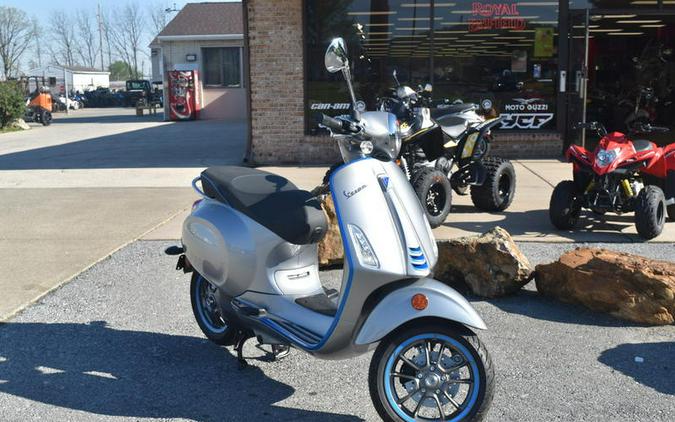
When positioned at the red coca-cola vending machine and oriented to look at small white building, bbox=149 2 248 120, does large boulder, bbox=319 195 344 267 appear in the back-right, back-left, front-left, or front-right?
back-right

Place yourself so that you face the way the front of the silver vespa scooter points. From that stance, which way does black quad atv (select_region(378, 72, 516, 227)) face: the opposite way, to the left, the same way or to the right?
to the right

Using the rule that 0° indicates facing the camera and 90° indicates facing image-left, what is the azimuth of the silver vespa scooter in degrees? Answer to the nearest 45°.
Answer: approximately 315°

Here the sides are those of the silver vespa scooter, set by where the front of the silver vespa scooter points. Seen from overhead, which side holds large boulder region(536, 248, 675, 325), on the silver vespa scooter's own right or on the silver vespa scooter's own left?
on the silver vespa scooter's own left

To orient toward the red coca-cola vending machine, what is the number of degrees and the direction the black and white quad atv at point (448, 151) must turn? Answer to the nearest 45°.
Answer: approximately 90° to its right

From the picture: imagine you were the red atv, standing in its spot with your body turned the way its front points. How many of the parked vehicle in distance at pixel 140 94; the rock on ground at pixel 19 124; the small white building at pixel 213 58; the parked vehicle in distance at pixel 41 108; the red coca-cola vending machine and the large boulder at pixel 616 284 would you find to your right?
5

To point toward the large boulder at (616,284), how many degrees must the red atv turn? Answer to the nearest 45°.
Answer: approximately 45° to its left

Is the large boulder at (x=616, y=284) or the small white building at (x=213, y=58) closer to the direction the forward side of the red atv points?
the large boulder

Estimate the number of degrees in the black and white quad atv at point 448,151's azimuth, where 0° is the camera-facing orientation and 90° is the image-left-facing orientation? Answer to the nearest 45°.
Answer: approximately 45°
